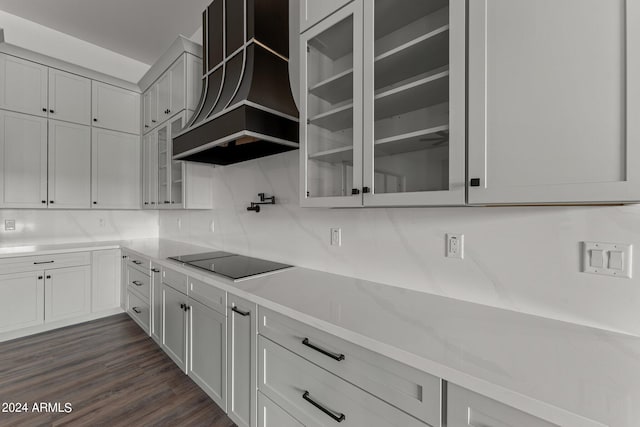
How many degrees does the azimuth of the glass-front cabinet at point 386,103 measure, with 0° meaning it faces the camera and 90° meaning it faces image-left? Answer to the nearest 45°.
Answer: approximately 45°

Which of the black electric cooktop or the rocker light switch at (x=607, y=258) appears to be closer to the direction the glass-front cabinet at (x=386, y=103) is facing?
the black electric cooktop
